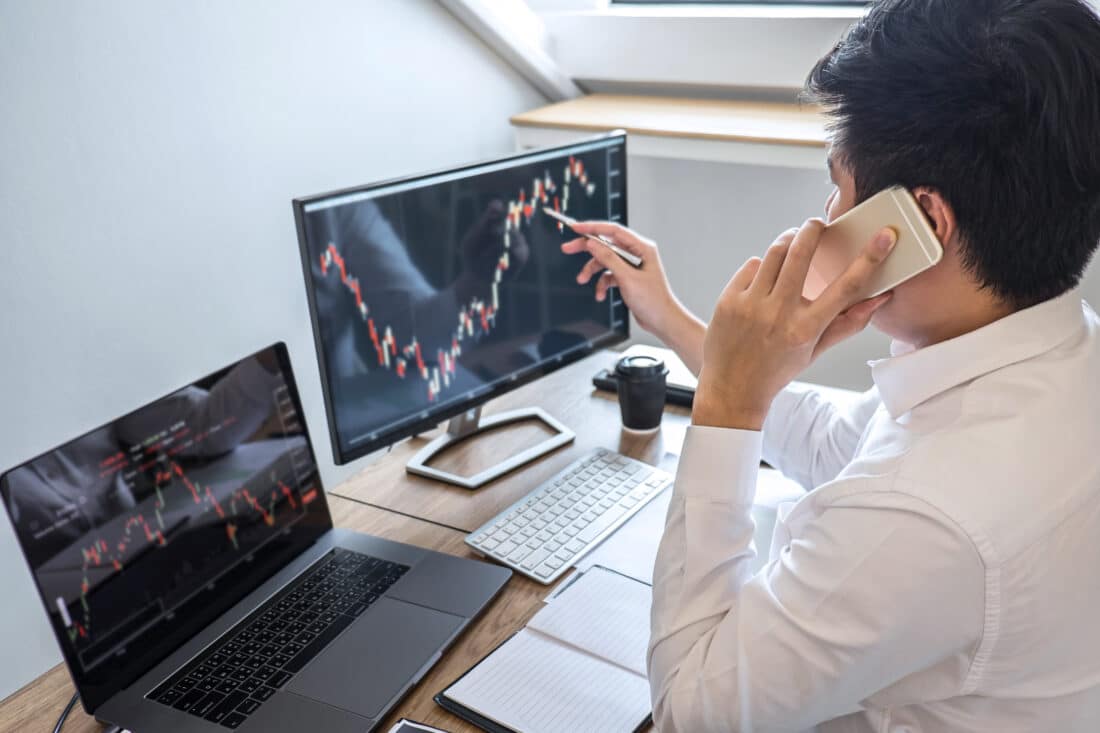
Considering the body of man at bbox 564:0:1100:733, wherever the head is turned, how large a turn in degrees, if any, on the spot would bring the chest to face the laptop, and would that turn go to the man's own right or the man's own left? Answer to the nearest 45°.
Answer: approximately 45° to the man's own left

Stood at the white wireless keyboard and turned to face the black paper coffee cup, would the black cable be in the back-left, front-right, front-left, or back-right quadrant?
back-left

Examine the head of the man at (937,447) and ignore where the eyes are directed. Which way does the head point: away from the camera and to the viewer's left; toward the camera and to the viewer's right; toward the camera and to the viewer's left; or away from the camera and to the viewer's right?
away from the camera and to the viewer's left

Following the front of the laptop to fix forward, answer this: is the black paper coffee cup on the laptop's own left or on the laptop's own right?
on the laptop's own left
